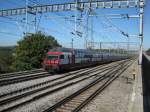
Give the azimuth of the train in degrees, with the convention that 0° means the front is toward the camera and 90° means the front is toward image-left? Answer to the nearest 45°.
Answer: approximately 45°

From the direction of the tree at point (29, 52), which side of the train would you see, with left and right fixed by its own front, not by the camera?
right
